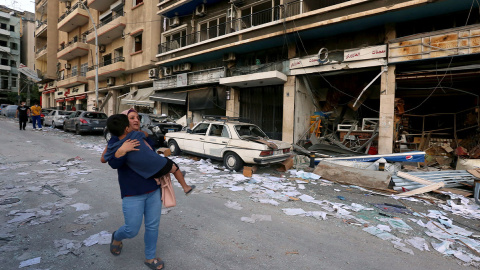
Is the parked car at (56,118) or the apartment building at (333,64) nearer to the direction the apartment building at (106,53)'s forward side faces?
the parked car

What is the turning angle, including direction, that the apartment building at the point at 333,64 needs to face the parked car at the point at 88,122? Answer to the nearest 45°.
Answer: approximately 45° to its right

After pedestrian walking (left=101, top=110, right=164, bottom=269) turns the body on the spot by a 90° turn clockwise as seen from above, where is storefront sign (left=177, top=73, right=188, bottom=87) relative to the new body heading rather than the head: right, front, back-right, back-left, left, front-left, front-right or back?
back-right

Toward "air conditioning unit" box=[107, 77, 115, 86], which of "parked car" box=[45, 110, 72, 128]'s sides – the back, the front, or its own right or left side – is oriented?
right

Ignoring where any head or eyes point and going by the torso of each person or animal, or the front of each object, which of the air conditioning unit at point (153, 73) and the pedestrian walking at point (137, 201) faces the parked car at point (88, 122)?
the air conditioning unit
